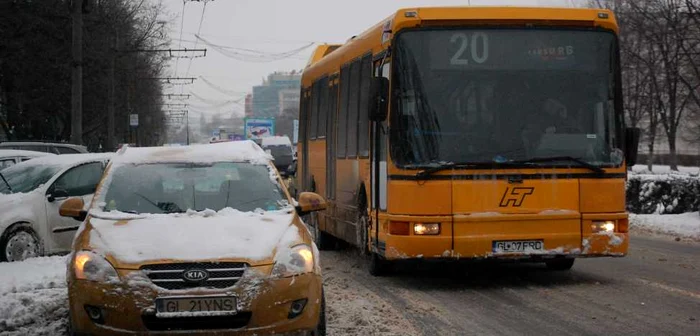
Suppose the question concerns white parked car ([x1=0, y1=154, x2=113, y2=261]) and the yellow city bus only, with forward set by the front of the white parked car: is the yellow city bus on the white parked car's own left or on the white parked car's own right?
on the white parked car's own left

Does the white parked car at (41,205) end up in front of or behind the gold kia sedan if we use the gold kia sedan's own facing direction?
behind

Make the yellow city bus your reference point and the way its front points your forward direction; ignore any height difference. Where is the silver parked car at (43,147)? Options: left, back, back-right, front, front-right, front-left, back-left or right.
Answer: back-right

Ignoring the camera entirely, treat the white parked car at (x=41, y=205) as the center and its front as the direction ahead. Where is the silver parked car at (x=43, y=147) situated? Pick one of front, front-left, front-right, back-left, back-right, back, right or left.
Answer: back-right

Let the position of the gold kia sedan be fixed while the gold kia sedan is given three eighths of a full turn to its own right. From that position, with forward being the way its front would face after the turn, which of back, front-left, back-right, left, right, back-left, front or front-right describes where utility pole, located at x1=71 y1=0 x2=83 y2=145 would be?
front-right

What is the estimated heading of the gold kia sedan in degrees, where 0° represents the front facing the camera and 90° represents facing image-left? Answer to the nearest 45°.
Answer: approximately 0°

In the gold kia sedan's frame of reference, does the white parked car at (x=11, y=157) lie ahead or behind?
behind

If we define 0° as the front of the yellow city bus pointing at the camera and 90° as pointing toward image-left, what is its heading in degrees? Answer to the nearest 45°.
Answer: approximately 0°

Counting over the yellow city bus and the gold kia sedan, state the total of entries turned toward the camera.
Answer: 2
